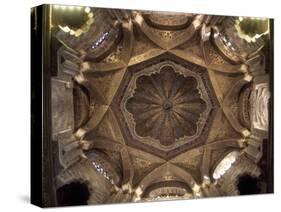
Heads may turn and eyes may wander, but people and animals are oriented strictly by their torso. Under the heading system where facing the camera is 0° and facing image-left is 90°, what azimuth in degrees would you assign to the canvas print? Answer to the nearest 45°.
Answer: approximately 315°
